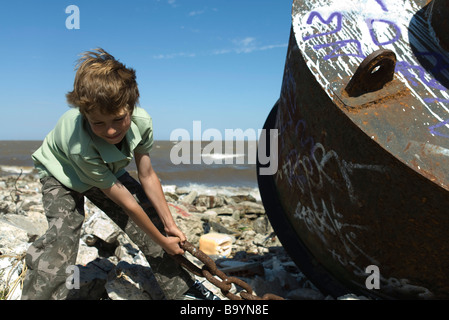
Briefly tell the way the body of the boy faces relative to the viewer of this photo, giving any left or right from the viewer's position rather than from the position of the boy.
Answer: facing the viewer and to the right of the viewer

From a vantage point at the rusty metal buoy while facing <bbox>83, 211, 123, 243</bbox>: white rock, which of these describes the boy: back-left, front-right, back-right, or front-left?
front-left

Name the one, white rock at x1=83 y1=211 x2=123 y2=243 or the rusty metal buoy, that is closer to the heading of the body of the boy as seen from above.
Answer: the rusty metal buoy

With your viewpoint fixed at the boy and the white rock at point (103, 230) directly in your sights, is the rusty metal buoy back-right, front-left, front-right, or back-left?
back-right

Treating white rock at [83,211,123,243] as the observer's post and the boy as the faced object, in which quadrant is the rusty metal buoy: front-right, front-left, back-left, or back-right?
front-left

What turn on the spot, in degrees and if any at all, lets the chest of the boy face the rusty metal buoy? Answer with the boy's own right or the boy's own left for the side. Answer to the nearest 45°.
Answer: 0° — they already face it

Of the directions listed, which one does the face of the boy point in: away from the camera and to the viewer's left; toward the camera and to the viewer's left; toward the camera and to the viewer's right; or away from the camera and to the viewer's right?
toward the camera and to the viewer's right
